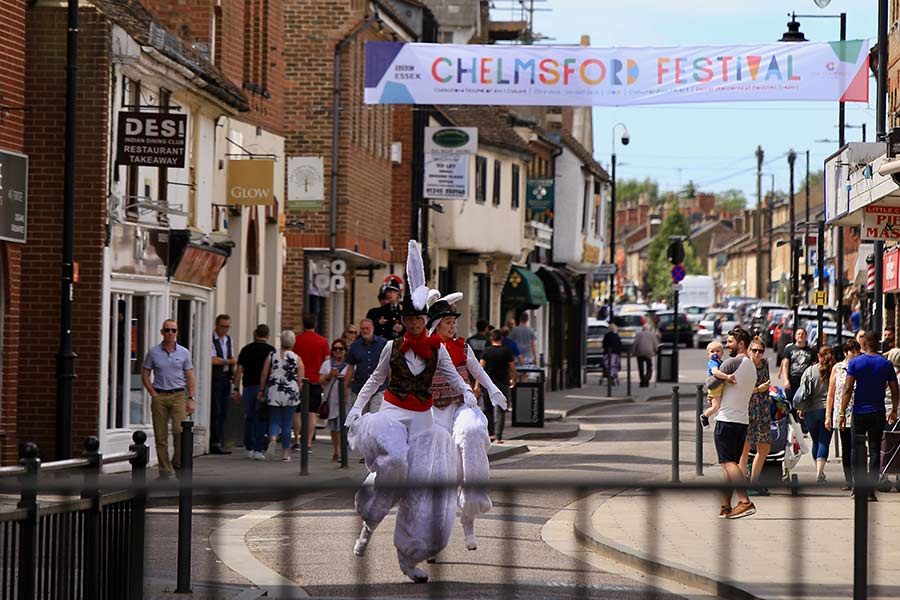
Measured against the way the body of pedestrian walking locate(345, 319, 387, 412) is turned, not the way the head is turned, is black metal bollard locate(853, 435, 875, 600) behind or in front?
in front

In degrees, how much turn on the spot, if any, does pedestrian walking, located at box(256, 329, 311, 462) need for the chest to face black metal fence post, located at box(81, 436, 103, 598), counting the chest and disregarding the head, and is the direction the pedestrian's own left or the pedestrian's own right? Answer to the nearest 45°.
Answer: approximately 180°

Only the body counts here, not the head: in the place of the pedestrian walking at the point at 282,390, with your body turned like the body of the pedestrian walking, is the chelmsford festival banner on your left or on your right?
on your right

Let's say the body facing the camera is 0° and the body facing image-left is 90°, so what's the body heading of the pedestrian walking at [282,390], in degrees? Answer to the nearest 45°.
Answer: approximately 180°

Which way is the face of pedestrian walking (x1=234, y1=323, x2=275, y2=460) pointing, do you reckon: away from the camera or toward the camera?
away from the camera

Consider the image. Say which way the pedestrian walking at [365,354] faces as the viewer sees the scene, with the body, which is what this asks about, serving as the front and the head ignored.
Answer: toward the camera

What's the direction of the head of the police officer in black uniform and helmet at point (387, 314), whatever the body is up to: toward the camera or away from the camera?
toward the camera

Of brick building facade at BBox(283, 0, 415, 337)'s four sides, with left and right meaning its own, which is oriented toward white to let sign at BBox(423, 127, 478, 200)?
left

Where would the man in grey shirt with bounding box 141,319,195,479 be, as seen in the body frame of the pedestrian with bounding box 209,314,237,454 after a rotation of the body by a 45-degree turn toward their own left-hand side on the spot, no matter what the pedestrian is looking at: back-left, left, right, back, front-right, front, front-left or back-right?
right
